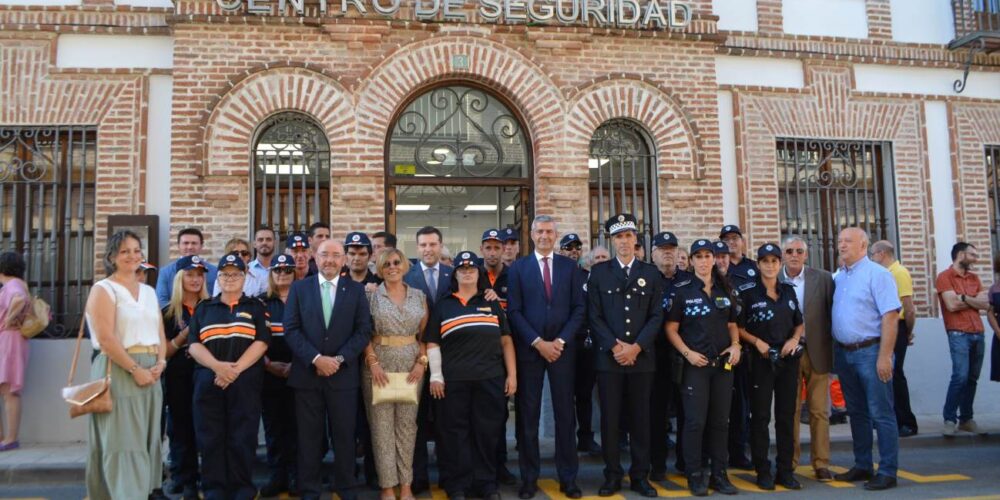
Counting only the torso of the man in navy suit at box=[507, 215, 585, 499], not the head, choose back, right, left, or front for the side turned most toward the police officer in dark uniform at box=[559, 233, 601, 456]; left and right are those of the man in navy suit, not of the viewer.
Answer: back

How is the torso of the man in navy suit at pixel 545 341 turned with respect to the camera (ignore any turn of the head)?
toward the camera

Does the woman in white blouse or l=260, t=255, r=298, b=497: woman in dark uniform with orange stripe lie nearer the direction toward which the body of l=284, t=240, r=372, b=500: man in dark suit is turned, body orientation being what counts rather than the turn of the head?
the woman in white blouse

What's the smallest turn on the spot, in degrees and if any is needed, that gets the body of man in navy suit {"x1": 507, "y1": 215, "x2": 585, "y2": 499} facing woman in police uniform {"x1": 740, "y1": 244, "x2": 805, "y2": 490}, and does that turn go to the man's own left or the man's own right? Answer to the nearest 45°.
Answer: approximately 90° to the man's own left

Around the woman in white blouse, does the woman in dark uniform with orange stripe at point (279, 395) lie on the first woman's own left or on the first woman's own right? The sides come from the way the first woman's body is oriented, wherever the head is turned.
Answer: on the first woman's own left

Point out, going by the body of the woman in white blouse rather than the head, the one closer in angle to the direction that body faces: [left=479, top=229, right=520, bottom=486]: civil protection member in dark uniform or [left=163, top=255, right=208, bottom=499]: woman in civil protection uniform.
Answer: the civil protection member in dark uniform

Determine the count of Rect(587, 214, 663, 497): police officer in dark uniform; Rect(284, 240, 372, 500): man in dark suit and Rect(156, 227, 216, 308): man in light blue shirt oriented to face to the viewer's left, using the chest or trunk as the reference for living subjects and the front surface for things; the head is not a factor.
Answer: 0

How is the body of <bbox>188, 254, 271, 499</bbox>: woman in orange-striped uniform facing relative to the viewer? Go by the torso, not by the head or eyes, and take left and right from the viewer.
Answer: facing the viewer

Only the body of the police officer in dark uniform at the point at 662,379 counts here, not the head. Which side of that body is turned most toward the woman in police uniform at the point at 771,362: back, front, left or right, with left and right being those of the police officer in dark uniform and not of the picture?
left

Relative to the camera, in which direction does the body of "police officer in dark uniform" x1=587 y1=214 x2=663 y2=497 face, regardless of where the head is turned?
toward the camera
